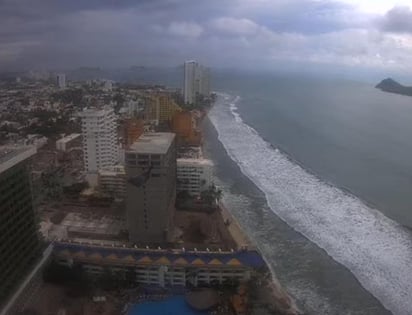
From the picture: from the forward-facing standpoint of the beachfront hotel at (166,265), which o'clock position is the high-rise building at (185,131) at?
The high-rise building is roughly at 6 o'clock from the beachfront hotel.

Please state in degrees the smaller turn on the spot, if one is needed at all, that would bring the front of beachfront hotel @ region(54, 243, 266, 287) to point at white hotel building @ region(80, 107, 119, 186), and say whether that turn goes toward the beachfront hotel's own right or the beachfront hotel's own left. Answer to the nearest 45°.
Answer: approximately 180°

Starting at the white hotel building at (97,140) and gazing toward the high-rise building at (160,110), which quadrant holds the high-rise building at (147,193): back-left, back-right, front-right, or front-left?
back-right

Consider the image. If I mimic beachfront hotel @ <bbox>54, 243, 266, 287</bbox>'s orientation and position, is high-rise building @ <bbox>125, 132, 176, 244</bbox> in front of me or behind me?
behind

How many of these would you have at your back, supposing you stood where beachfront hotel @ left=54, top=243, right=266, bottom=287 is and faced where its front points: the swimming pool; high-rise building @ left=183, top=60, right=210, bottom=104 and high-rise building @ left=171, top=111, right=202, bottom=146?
2

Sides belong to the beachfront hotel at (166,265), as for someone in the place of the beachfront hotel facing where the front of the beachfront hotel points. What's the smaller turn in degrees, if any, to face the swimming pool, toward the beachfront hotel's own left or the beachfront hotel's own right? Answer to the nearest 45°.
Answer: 0° — it already faces it

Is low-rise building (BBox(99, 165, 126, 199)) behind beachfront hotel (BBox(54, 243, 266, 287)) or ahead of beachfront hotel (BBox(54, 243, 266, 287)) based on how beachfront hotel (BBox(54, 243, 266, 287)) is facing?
behind

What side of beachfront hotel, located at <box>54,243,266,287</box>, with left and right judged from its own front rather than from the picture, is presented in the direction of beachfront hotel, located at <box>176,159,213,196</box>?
back
